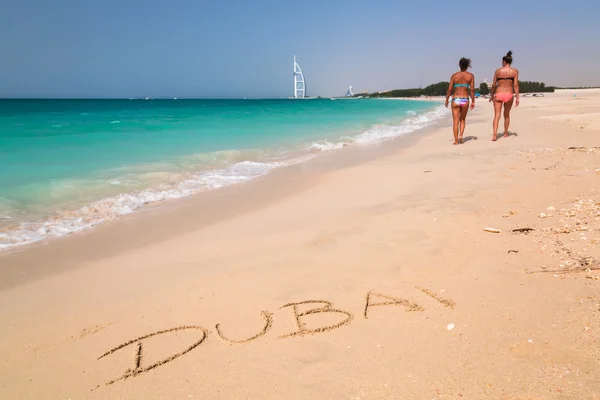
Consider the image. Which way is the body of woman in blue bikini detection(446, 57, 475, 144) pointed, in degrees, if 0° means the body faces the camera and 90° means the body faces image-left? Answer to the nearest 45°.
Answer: approximately 180°

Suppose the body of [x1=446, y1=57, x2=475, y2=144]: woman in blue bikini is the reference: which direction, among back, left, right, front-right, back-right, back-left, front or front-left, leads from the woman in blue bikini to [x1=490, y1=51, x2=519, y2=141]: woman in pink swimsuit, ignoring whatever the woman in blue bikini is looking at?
right

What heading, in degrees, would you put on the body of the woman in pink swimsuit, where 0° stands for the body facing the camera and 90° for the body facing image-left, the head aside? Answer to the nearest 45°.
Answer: approximately 180°

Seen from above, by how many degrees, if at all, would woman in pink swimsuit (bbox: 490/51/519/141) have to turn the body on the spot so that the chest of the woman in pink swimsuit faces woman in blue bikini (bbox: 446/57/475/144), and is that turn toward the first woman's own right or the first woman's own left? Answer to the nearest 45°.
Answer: approximately 90° to the first woman's own left

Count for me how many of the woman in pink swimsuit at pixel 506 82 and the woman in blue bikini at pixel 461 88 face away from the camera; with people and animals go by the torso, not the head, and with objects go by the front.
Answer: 2
